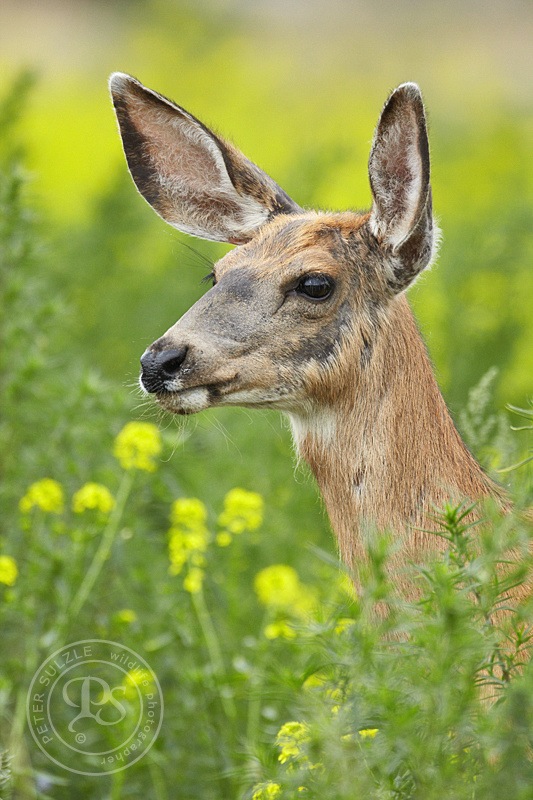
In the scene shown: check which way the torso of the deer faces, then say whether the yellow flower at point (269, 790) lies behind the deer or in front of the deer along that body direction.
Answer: in front

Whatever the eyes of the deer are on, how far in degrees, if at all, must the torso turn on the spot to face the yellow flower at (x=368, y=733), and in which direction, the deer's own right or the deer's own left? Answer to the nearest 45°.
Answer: approximately 45° to the deer's own left

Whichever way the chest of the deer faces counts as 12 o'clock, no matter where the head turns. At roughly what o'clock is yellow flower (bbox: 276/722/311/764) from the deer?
The yellow flower is roughly at 11 o'clock from the deer.

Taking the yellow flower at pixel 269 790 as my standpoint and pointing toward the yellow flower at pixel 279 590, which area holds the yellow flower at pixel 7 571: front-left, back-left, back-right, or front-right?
front-left

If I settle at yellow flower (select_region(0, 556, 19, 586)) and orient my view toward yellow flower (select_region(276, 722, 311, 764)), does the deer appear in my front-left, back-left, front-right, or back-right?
front-left

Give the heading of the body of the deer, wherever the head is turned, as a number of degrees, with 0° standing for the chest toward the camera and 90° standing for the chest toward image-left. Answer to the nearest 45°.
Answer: approximately 45°
